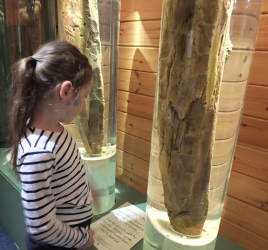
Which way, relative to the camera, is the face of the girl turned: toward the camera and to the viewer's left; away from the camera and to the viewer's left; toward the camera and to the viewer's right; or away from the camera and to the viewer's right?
away from the camera and to the viewer's right

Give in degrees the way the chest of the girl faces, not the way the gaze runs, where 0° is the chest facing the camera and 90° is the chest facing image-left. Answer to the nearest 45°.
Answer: approximately 270°

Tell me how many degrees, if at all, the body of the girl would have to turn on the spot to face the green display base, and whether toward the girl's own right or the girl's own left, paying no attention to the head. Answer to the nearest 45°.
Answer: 0° — they already face it
